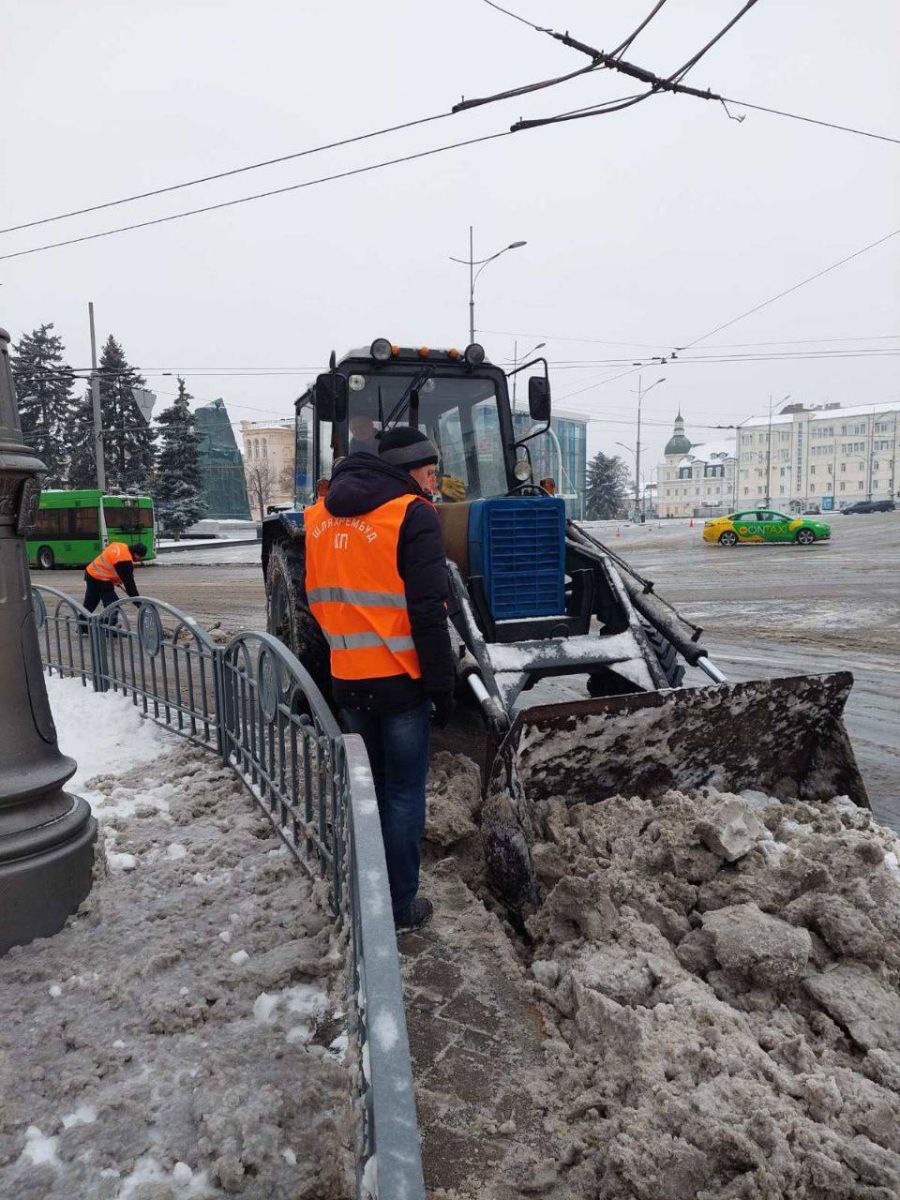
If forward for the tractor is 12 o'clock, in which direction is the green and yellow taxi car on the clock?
The green and yellow taxi car is roughly at 8 o'clock from the tractor.

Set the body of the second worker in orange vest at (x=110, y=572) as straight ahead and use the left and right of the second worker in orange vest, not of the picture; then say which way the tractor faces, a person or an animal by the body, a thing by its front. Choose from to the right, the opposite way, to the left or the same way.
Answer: to the right

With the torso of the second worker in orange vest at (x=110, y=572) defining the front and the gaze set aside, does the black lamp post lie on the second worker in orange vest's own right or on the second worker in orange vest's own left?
on the second worker in orange vest's own right

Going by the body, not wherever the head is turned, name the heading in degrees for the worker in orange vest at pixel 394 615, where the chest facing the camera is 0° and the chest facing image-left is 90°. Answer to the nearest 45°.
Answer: approximately 225°

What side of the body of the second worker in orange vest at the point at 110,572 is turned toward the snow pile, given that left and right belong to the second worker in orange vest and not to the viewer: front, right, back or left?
right

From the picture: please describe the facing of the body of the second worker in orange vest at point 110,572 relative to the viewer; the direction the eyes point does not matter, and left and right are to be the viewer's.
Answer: facing to the right of the viewer

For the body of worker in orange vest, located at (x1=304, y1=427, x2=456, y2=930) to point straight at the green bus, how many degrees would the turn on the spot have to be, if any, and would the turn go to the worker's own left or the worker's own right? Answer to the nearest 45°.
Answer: approximately 45° to the worker's own left

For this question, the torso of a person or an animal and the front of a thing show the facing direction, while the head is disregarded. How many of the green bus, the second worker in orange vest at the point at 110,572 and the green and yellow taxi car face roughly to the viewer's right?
2

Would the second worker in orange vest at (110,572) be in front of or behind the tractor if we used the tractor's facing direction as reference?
behind
